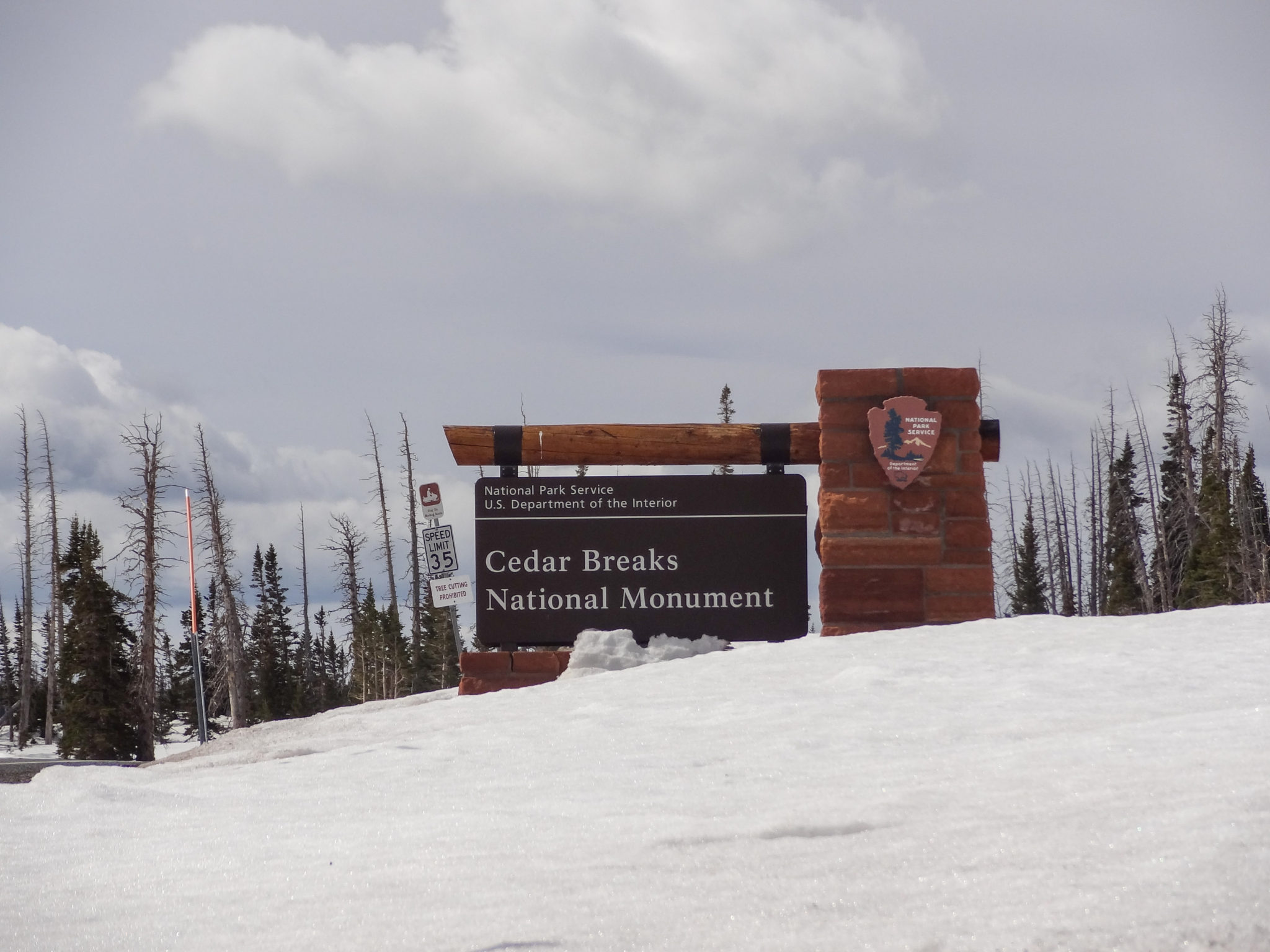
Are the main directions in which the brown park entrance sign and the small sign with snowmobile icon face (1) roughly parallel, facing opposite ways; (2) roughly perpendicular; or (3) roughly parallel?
roughly parallel

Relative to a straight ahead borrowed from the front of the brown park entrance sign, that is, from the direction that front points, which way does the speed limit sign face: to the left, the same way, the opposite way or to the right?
the same way

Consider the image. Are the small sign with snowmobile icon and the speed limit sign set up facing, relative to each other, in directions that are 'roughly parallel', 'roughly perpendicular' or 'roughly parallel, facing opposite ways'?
roughly parallel

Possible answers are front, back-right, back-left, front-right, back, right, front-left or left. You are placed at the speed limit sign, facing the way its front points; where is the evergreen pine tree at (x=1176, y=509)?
back-left

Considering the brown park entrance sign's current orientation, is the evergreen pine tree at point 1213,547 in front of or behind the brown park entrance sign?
behind

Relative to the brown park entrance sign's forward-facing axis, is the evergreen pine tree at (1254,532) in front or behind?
behind

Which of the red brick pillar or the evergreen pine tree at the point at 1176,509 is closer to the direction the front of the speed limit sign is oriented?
the red brick pillar

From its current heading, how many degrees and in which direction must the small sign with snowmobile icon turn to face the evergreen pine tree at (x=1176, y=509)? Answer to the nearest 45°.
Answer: approximately 135° to its left

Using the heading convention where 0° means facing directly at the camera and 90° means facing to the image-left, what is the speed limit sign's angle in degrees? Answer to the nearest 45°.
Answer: approximately 0°

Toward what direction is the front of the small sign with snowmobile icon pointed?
toward the camera
